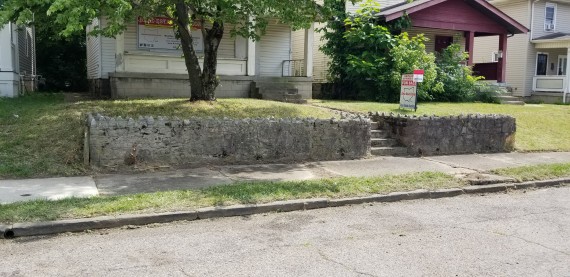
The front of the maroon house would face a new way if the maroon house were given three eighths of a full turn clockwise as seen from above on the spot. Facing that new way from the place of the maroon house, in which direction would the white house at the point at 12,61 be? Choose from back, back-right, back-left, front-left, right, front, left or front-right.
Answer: left

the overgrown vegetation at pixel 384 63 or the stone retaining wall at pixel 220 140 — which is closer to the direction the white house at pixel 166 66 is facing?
the stone retaining wall

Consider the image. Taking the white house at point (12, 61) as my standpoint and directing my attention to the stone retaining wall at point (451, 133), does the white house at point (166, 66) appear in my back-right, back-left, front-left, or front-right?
front-left

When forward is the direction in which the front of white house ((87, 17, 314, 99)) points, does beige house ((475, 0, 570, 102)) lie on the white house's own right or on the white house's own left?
on the white house's own left

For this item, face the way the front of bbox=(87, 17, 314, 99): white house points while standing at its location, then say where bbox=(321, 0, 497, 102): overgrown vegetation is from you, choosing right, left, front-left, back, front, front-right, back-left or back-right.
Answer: left

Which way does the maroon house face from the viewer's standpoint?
toward the camera

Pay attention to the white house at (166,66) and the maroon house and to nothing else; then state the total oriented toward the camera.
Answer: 2

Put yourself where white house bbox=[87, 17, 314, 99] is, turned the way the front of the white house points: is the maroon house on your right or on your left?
on your left

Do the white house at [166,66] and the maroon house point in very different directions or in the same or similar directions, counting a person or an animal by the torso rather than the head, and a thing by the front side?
same or similar directions

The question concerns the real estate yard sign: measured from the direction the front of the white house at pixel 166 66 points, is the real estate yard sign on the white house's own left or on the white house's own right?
on the white house's own left

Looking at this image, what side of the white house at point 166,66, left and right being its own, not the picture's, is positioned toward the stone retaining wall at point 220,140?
front

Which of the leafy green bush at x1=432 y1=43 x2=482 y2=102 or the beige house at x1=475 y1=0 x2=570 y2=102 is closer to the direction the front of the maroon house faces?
the leafy green bush

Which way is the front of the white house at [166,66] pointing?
toward the camera

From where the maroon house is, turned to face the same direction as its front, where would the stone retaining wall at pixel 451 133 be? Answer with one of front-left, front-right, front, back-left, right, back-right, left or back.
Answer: front

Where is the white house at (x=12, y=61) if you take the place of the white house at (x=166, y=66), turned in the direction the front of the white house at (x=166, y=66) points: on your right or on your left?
on your right

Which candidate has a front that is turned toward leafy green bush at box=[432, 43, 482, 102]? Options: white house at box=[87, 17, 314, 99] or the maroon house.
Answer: the maroon house

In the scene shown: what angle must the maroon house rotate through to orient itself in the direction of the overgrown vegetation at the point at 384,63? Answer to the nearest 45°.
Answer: approximately 45° to its right
